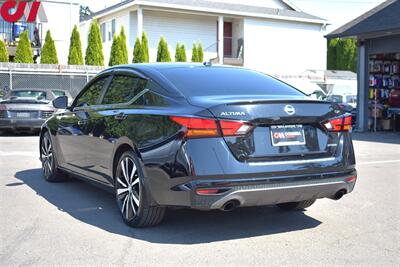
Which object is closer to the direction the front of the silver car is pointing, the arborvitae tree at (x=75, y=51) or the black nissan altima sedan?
the arborvitae tree

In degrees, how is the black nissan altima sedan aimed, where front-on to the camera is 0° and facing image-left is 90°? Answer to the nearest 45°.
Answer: approximately 135°

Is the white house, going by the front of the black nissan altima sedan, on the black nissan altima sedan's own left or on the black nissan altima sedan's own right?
on the black nissan altima sedan's own right

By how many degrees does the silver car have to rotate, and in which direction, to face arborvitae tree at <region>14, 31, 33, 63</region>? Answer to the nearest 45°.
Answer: approximately 45° to its left

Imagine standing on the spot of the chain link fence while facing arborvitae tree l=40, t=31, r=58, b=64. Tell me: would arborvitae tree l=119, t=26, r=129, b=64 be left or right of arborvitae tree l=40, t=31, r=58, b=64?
right
